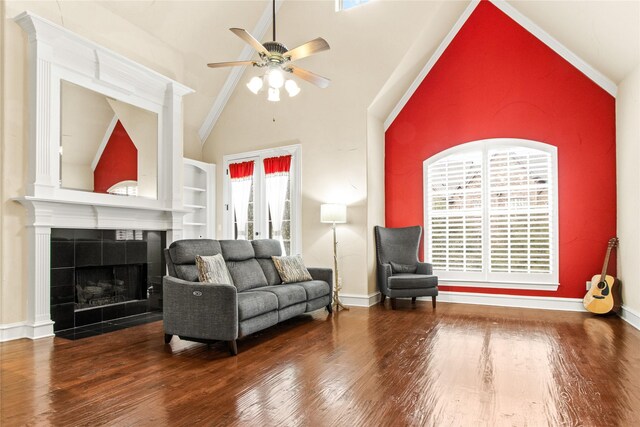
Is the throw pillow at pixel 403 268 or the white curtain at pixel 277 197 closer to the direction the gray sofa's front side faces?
the throw pillow

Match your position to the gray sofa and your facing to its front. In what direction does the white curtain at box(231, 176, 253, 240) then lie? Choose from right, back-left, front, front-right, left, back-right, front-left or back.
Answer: back-left

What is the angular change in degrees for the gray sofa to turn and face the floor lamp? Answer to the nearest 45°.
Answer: approximately 90° to its left

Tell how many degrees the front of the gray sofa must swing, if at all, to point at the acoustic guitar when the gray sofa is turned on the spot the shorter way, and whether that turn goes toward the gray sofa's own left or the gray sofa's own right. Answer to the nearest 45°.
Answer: approximately 45° to the gray sofa's own left

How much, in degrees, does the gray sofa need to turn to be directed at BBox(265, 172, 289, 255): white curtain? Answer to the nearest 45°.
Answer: approximately 135° to its left

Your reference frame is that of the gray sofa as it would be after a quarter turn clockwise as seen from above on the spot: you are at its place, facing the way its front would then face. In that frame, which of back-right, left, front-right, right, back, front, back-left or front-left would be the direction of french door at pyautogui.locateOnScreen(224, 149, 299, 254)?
back-right

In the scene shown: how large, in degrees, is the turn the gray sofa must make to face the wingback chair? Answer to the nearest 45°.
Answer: approximately 90° to its left

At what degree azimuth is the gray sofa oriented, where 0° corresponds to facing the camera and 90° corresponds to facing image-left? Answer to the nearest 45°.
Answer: approximately 315°

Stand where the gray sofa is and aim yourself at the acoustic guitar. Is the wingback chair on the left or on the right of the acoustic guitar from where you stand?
left
